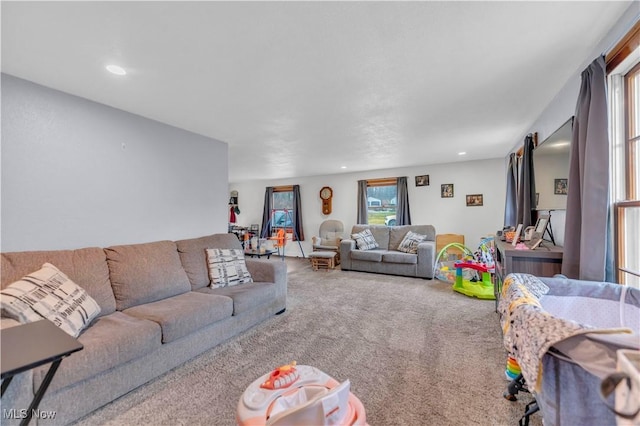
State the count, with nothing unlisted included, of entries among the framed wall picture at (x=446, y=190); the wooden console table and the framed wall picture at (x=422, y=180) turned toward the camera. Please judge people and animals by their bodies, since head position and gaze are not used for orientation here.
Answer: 2

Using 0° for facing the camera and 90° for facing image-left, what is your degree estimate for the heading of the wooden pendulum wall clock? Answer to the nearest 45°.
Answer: approximately 0°

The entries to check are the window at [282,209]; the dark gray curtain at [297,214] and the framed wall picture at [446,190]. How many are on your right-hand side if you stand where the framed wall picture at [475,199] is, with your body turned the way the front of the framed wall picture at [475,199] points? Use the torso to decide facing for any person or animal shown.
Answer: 3

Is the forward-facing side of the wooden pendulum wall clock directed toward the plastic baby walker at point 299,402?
yes

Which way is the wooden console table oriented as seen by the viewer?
to the viewer's left

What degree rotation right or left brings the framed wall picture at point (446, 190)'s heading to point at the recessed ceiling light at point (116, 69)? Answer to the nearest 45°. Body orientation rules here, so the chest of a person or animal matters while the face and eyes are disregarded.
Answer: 0° — it already faces it

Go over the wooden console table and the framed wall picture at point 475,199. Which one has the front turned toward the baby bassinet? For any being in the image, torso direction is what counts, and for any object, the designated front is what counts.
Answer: the framed wall picture

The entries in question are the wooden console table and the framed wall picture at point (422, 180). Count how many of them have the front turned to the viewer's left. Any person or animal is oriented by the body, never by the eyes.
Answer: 1

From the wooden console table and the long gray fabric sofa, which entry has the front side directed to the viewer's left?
the wooden console table

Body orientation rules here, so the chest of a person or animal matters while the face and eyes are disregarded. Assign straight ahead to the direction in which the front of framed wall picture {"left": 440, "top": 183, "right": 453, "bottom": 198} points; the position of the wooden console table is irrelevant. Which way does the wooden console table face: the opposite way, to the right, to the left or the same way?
to the right

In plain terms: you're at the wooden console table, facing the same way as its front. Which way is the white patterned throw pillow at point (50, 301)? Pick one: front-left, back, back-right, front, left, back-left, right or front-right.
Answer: front-left

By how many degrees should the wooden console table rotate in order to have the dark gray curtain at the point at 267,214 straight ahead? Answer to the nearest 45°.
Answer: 0° — it already faces it
